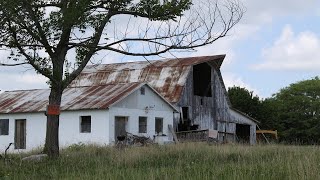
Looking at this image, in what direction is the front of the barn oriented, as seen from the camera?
facing the viewer and to the right of the viewer
